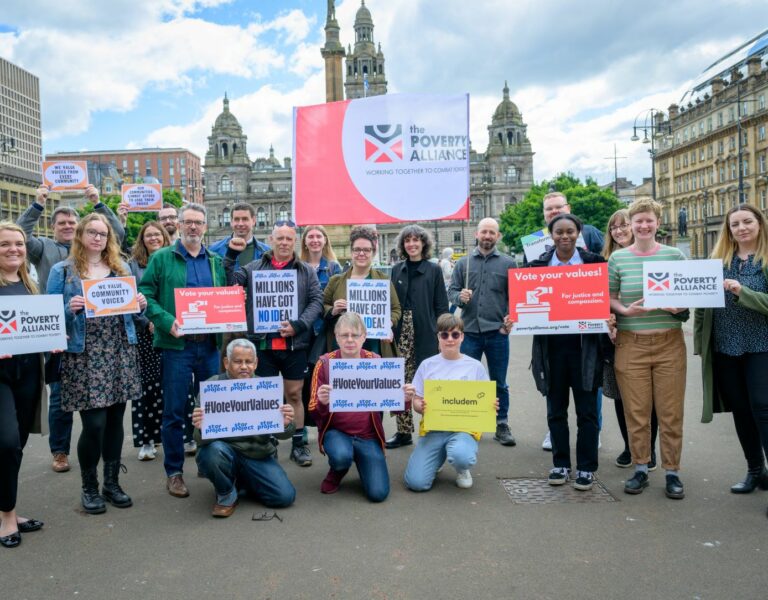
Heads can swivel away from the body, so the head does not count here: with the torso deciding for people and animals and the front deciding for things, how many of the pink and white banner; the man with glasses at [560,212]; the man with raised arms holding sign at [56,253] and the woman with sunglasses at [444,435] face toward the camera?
4

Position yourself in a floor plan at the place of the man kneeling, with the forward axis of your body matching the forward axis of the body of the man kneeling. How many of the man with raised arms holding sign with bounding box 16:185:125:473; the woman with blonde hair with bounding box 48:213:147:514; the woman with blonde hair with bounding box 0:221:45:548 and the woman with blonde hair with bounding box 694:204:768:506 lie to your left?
1

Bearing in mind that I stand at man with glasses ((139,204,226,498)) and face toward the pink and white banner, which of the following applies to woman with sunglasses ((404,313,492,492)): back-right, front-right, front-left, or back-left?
front-right

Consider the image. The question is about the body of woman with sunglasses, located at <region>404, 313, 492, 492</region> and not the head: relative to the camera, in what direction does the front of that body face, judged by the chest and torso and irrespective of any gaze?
toward the camera

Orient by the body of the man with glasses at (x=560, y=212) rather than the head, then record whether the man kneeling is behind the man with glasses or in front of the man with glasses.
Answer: in front

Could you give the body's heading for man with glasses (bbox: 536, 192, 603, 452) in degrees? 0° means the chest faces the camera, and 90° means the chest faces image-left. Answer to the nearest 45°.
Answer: approximately 0°

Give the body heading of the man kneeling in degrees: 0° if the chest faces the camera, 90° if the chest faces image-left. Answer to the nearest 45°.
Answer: approximately 0°

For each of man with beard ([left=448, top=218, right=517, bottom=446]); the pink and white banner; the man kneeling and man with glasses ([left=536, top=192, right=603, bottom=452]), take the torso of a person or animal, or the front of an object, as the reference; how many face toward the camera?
4

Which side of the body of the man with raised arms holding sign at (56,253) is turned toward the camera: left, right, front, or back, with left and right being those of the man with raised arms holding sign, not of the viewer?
front

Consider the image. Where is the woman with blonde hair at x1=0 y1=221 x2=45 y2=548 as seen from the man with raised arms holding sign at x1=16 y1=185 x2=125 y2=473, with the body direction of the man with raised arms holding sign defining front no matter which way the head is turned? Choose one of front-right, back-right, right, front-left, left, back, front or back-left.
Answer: front

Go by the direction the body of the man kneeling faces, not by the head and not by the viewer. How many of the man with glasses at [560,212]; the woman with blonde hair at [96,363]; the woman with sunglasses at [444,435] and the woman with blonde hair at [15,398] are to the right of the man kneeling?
2

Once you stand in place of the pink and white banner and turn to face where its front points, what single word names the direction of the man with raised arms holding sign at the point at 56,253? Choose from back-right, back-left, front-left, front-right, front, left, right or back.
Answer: right

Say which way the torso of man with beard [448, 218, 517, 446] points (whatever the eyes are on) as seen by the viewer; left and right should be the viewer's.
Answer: facing the viewer

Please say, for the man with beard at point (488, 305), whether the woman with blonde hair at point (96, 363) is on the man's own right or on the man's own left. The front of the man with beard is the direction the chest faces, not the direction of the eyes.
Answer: on the man's own right
